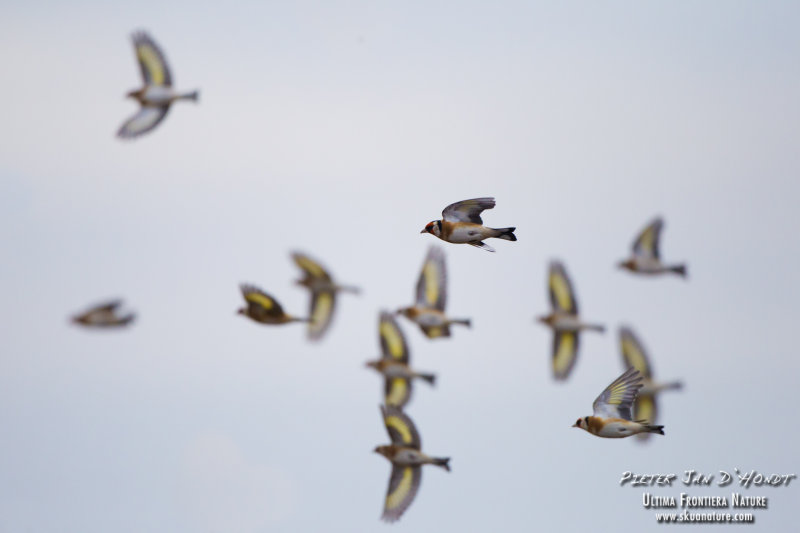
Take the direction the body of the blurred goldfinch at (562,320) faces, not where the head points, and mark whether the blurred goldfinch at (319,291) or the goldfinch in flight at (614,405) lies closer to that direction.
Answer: the blurred goldfinch

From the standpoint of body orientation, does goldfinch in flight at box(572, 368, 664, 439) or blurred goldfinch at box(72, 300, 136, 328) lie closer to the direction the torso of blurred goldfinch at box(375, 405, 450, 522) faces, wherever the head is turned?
the blurred goldfinch

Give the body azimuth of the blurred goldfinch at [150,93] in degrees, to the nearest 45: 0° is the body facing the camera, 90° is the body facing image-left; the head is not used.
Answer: approximately 90°

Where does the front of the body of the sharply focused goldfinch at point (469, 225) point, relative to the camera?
to the viewer's left

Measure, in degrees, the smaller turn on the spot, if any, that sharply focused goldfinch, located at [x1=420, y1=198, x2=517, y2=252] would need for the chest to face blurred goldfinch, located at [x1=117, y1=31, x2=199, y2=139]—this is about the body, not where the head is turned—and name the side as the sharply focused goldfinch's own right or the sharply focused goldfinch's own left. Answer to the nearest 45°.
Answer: approximately 45° to the sharply focused goldfinch's own right

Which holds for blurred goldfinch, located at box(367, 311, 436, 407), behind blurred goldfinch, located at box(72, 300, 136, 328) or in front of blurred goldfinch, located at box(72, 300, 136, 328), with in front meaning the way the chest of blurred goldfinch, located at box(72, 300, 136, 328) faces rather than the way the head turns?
behind

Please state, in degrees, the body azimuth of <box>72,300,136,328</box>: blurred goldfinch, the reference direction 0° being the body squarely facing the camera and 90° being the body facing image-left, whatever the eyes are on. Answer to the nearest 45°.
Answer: approximately 90°

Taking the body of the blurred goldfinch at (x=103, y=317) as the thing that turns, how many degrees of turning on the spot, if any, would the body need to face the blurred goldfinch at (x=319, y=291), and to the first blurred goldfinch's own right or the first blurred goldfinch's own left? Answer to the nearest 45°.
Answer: approximately 135° to the first blurred goldfinch's own right

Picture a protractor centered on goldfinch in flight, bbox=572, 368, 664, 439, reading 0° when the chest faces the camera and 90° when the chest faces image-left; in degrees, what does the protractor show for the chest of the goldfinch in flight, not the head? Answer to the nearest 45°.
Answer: approximately 90°
